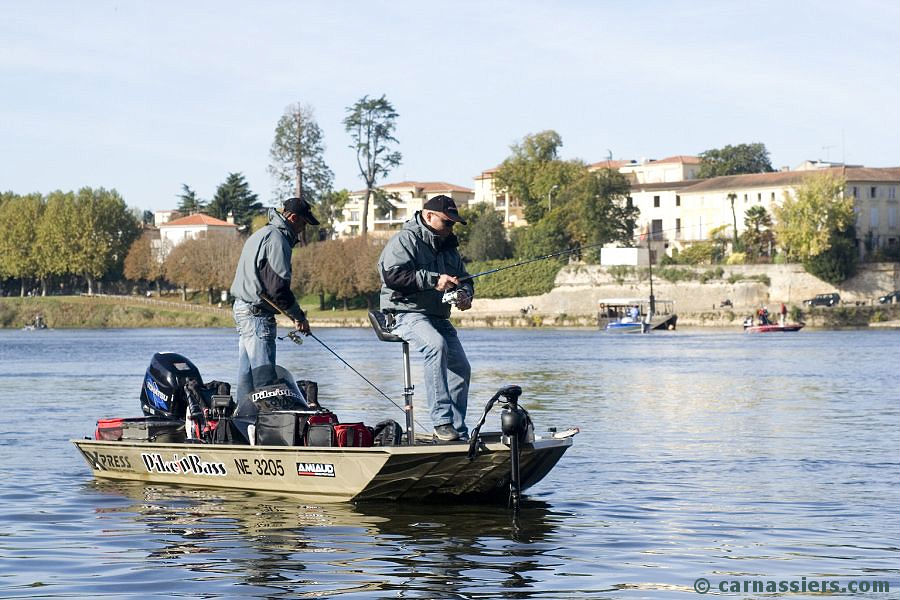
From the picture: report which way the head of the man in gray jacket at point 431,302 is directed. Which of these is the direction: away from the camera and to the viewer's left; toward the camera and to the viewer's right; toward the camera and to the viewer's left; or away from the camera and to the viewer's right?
toward the camera and to the viewer's right

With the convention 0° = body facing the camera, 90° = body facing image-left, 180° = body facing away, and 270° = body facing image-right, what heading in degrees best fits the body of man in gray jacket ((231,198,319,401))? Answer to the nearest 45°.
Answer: approximately 270°

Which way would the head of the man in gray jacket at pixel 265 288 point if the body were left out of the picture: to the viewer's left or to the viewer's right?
to the viewer's right
